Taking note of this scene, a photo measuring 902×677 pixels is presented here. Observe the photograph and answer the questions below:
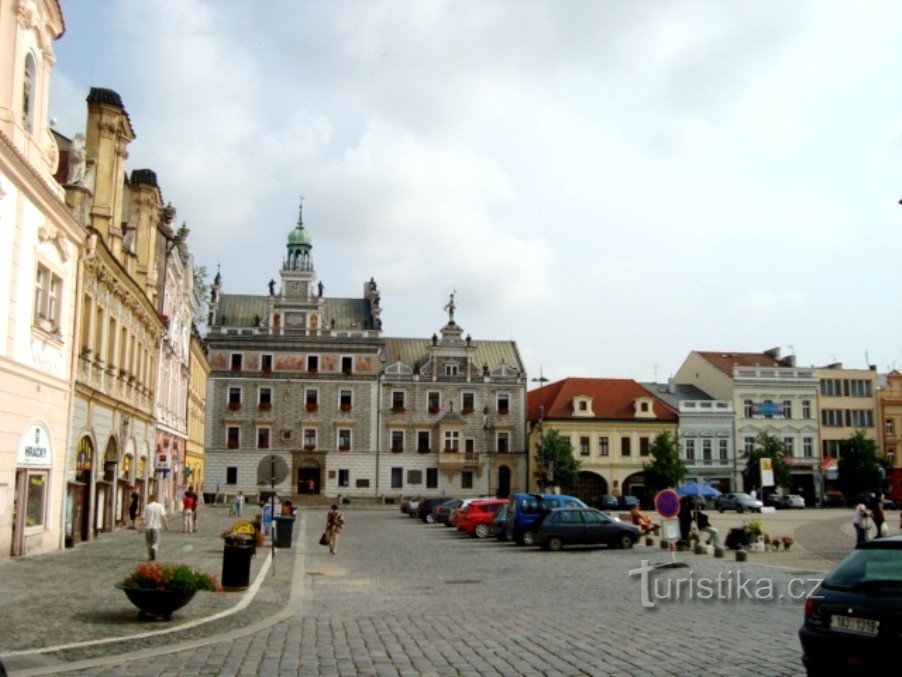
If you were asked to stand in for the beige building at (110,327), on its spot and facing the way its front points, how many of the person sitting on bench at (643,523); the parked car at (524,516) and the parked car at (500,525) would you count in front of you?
3

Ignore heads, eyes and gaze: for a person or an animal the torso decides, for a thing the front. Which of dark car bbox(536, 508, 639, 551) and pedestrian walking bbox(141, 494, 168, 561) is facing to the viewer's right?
the dark car

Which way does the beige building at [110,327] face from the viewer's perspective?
to the viewer's right

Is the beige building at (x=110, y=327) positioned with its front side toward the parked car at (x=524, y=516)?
yes

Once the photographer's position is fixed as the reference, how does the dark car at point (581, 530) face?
facing to the right of the viewer

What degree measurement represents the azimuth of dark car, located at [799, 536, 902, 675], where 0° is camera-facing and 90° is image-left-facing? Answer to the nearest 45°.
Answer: approximately 225°

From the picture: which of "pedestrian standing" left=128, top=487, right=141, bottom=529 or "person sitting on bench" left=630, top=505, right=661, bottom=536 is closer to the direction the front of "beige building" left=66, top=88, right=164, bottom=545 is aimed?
the person sitting on bench

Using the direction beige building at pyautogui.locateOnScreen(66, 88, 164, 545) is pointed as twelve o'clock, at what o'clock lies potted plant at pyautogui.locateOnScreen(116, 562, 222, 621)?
The potted plant is roughly at 3 o'clock from the beige building.
